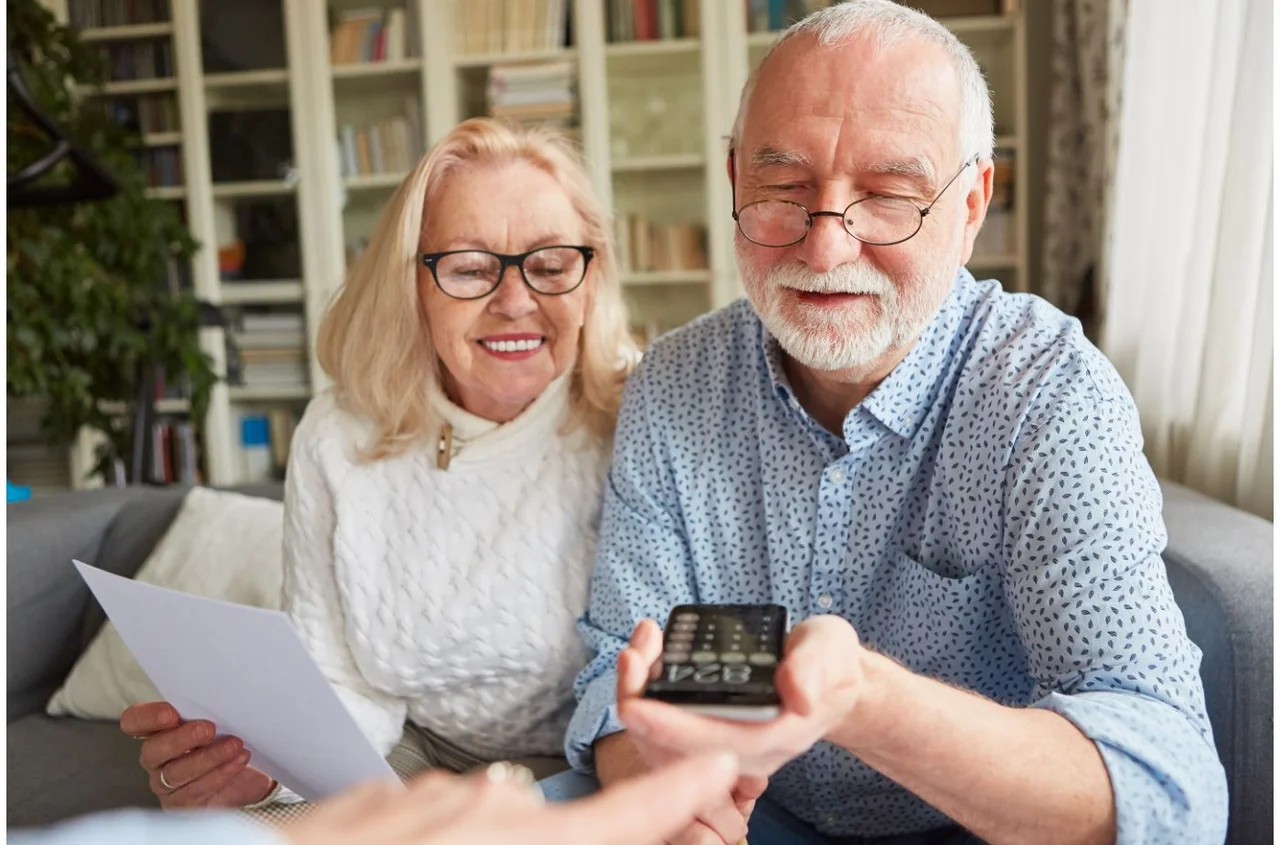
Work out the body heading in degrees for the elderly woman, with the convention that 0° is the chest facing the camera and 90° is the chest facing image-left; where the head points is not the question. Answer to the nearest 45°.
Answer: approximately 0°

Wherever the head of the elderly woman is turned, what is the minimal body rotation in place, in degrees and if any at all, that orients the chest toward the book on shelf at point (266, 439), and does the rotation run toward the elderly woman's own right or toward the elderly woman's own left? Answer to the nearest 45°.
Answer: approximately 180°

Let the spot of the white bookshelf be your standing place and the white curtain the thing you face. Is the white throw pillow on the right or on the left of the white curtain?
right

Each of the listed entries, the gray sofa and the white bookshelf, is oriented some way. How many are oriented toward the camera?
2

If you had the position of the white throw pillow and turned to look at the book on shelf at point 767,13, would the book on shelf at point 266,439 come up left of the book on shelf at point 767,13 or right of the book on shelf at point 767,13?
left

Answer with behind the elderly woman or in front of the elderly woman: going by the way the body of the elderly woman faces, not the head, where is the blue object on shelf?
behind

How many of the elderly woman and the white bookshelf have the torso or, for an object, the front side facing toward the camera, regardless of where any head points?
2

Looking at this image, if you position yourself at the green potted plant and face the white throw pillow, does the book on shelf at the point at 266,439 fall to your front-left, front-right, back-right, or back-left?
back-left

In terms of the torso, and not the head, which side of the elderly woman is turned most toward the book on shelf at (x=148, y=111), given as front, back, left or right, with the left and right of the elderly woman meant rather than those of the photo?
back

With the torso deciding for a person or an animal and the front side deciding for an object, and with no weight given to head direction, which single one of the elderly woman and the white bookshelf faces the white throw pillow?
the white bookshelf

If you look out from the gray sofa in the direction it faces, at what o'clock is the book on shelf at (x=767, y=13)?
The book on shelf is roughly at 7 o'clock from the gray sofa.

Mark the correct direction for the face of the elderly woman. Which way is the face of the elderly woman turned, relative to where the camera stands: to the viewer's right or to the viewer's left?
to the viewer's right

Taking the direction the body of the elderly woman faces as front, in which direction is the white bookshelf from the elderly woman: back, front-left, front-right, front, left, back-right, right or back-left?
back
